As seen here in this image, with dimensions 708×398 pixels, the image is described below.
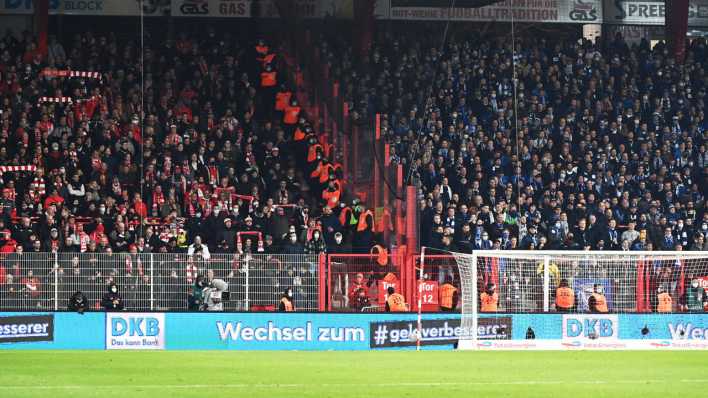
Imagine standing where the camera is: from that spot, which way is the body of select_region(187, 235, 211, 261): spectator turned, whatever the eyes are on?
toward the camera

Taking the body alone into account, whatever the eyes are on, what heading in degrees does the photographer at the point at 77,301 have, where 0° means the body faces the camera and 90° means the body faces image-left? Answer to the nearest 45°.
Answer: approximately 0°

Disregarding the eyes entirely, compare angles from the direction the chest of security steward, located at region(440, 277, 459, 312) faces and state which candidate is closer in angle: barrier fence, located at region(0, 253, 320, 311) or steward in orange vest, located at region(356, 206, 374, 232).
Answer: the steward in orange vest

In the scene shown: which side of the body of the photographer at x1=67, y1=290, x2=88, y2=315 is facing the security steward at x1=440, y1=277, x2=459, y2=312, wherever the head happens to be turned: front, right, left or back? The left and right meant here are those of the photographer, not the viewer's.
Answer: left

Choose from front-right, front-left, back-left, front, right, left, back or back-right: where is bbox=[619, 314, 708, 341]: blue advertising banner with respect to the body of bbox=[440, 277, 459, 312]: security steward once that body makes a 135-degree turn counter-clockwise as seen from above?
back-left

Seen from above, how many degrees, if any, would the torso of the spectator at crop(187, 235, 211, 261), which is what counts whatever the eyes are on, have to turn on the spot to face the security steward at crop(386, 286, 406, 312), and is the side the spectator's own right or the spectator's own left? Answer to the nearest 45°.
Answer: approximately 90° to the spectator's own left

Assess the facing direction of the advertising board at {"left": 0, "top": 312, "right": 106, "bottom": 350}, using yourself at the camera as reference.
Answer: facing the viewer
